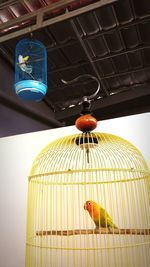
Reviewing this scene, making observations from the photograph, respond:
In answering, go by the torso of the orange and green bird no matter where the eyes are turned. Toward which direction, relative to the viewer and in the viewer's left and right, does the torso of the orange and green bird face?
facing to the left of the viewer
